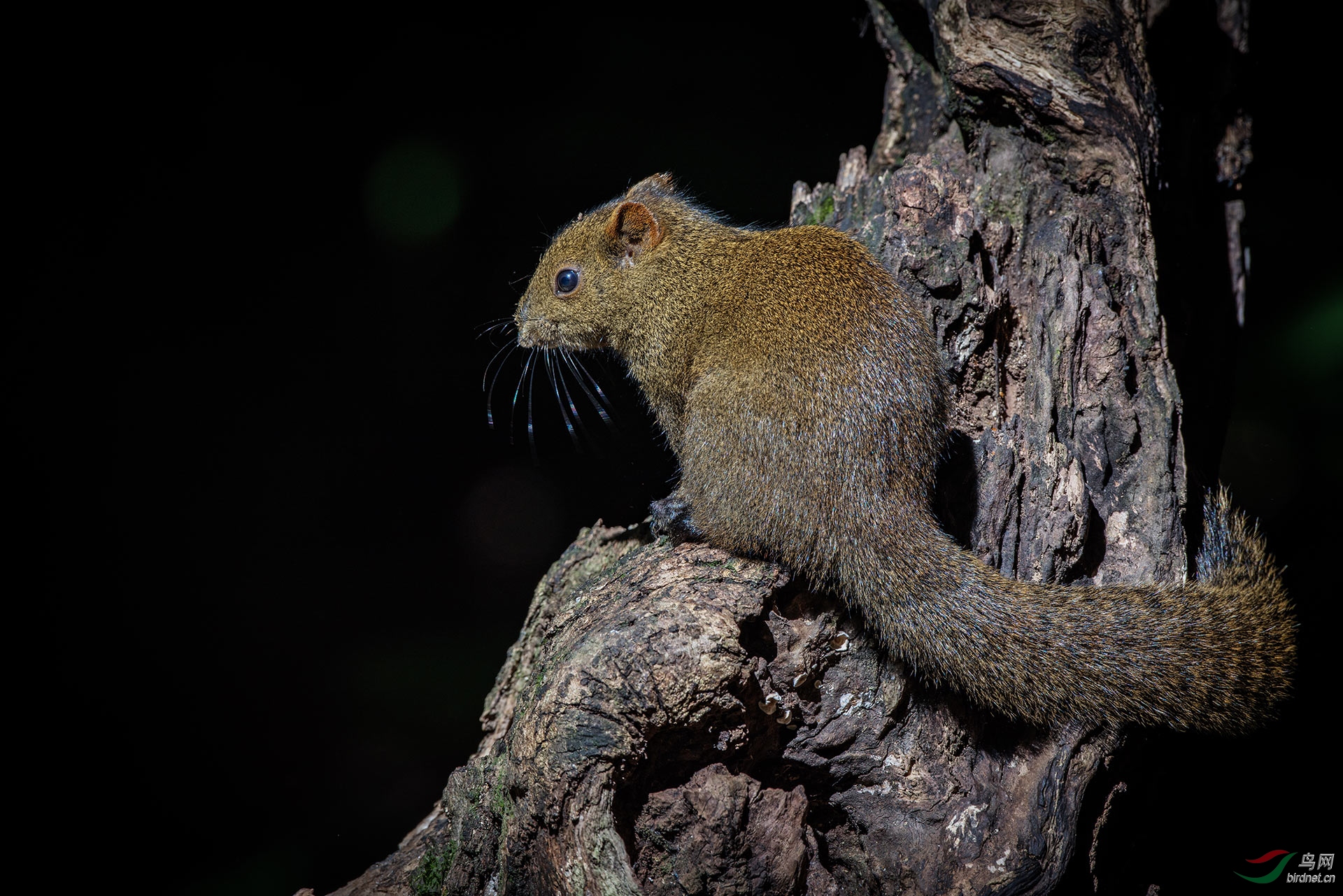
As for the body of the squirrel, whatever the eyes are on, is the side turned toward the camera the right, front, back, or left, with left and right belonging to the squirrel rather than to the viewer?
left
